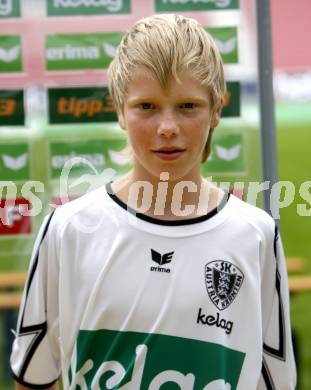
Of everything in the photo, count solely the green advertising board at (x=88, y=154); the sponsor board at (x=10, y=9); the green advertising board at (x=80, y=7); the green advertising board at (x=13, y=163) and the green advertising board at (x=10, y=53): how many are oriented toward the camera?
5

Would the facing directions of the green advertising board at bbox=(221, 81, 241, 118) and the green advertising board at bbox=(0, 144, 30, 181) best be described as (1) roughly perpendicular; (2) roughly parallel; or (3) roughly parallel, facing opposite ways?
roughly parallel

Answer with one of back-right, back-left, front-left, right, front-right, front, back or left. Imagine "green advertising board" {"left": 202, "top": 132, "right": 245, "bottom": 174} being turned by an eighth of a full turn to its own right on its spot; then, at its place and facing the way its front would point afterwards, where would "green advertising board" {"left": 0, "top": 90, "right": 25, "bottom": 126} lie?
front-right

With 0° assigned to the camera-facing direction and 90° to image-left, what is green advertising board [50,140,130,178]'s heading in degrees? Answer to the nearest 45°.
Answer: approximately 0°

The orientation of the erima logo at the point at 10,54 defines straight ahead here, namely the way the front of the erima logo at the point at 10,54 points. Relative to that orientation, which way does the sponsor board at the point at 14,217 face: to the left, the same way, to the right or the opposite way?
the same way

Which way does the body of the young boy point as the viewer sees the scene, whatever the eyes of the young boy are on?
toward the camera

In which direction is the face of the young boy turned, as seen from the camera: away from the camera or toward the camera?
toward the camera

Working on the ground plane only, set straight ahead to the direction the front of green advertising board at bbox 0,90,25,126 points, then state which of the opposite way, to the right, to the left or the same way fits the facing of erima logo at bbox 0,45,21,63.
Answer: the same way

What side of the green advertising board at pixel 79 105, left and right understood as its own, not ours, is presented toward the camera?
front

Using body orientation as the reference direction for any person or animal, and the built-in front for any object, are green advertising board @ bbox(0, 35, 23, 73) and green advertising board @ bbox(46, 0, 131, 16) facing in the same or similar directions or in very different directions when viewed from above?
same or similar directions

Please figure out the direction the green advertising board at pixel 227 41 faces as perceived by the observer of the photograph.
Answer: facing the viewer
